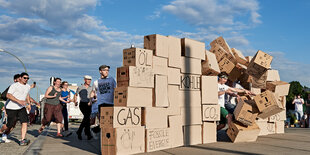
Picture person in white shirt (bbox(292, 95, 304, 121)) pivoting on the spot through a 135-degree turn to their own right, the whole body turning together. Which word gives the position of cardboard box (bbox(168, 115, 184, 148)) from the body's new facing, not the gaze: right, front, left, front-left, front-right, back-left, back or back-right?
back-left

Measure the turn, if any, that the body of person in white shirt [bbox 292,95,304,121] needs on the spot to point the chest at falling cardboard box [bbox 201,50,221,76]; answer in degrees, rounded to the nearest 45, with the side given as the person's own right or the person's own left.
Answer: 0° — they already face it

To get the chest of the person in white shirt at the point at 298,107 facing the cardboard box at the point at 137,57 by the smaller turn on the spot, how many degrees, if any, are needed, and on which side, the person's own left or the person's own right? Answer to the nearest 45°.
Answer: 0° — they already face it

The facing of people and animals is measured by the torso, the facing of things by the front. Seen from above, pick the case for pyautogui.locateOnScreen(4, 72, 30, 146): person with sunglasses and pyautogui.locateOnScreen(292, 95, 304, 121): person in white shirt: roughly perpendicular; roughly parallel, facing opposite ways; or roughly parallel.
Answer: roughly perpendicular

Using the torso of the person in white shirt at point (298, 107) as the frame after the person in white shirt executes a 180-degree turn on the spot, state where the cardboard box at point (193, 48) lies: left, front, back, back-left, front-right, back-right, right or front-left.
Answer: back

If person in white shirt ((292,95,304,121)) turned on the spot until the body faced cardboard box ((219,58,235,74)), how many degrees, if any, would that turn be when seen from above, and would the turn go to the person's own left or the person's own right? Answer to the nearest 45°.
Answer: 0° — they already face it

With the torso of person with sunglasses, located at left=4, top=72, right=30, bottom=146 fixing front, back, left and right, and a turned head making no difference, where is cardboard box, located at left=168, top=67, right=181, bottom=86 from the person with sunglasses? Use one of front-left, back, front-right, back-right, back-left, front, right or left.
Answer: front

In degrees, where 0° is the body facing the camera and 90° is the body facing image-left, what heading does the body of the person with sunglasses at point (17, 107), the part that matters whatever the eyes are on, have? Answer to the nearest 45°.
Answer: approximately 315°

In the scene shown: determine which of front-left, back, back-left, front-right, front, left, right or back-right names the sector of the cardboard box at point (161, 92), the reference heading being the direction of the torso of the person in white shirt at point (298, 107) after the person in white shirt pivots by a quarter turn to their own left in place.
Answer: right

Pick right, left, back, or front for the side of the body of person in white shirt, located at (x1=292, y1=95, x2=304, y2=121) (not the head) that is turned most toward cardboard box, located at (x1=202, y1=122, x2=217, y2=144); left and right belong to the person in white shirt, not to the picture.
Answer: front

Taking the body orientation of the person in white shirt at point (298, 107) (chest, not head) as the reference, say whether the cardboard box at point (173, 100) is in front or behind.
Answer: in front

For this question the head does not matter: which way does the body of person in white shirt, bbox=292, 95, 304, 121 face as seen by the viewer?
toward the camera

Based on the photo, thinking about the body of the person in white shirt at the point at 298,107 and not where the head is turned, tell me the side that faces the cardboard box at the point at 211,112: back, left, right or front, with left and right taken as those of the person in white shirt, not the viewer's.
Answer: front

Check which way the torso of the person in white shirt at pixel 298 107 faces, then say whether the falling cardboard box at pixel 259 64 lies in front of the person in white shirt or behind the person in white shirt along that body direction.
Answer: in front

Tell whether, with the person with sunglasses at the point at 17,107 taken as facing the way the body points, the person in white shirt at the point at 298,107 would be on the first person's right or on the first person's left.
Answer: on the first person's left

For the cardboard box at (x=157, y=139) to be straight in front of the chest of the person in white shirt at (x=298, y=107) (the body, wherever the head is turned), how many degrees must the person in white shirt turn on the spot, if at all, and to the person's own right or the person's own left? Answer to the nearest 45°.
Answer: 0° — they already face it

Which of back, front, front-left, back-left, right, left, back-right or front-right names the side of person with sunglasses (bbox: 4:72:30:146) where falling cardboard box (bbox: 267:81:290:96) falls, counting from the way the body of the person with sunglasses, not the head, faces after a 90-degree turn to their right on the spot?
back-left
